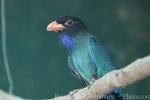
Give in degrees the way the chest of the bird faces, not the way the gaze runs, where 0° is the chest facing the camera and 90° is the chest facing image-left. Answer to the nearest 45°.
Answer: approximately 45°
